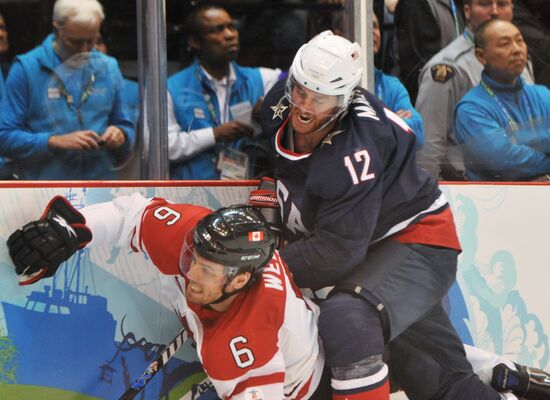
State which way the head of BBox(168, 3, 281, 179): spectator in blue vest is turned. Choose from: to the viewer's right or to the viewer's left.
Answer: to the viewer's right

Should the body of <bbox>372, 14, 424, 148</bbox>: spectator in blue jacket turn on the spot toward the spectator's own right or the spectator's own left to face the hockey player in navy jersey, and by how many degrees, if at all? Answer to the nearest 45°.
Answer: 0° — they already face them

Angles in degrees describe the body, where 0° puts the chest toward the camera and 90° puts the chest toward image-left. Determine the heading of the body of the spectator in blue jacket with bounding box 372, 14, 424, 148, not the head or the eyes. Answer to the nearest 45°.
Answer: approximately 0°

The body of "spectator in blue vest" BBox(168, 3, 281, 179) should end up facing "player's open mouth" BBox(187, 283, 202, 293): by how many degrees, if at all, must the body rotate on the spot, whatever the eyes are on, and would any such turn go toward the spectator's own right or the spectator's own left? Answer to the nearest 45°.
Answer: approximately 45° to the spectator's own right

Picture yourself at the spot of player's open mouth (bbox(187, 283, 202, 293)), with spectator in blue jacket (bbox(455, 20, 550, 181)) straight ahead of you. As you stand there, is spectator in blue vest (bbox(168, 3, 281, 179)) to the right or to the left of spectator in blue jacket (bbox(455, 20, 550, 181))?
left

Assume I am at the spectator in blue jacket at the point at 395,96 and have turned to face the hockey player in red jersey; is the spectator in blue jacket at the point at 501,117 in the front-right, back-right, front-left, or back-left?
back-left

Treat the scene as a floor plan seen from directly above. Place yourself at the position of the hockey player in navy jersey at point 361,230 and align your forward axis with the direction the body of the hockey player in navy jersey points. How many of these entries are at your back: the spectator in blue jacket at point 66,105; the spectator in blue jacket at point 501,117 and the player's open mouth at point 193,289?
1

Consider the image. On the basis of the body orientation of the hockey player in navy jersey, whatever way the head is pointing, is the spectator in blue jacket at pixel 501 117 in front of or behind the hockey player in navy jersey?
behind
